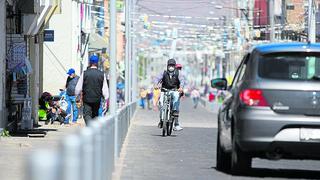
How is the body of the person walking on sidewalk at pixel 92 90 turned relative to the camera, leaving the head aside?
away from the camera

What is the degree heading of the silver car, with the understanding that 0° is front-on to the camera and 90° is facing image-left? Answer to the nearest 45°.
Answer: approximately 180°

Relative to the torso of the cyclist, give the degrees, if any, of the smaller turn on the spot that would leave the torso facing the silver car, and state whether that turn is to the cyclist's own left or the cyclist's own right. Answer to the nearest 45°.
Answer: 0° — they already face it

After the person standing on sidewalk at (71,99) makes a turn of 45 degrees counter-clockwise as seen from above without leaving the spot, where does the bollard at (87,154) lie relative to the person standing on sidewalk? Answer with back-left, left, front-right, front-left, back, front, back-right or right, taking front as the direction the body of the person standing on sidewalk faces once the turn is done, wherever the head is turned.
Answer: front

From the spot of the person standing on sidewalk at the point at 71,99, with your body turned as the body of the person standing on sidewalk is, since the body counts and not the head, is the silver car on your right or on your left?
on your left

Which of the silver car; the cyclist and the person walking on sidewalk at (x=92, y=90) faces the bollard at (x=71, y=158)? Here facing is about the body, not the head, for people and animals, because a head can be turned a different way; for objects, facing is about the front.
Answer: the cyclist

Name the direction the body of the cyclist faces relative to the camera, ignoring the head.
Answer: toward the camera

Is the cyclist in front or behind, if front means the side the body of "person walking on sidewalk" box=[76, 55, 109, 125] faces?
in front

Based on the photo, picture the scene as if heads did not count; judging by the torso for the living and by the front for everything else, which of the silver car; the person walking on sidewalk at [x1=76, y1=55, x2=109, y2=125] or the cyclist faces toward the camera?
the cyclist

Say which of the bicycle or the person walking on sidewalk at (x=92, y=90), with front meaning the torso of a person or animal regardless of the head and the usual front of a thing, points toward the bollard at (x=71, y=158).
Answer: the bicycle
